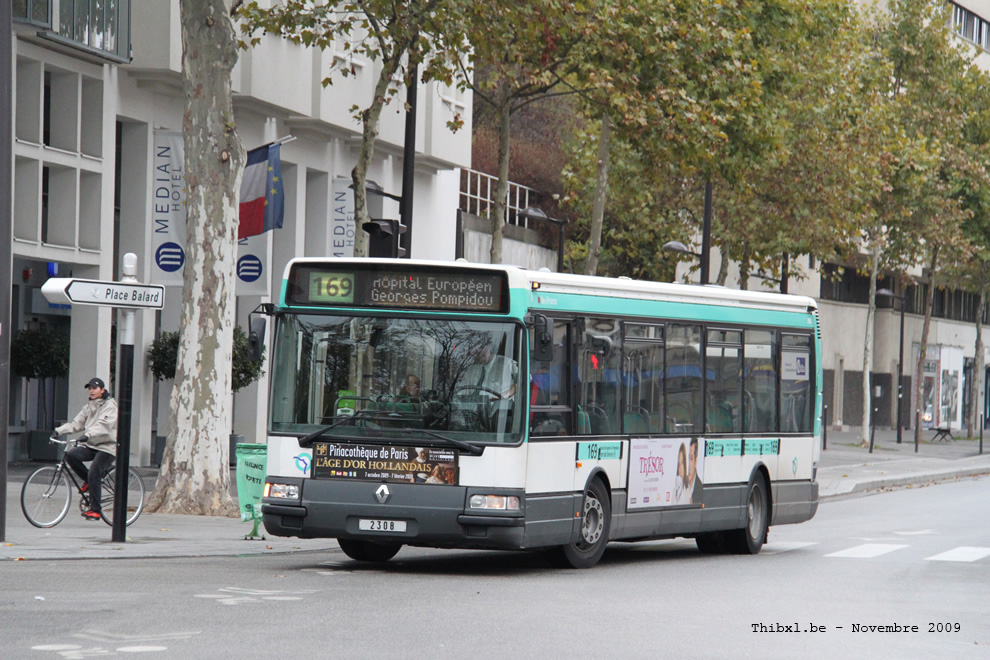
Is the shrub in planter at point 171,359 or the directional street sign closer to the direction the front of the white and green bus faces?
the directional street sign

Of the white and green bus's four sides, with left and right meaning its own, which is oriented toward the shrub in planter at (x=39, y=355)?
right

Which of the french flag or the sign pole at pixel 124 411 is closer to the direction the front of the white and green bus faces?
the sign pole

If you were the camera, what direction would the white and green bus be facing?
facing the viewer and to the left of the viewer

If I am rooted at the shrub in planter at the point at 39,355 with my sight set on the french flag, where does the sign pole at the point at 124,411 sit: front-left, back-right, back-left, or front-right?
front-right

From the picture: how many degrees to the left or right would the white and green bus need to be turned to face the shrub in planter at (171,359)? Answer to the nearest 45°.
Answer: approximately 90° to its right

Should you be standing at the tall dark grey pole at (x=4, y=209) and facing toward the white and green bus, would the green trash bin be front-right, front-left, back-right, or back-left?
front-left

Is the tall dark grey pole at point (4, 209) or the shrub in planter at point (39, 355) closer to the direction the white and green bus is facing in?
the tall dark grey pole

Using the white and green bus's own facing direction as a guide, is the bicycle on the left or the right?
on its right

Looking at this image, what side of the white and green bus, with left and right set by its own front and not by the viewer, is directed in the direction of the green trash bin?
right

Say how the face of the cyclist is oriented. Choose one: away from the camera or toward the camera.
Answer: toward the camera

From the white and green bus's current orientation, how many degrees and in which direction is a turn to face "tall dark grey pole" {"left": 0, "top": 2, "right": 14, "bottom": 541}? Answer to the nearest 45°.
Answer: approximately 45° to its right

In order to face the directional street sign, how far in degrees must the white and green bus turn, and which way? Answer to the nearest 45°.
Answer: approximately 45° to its right
